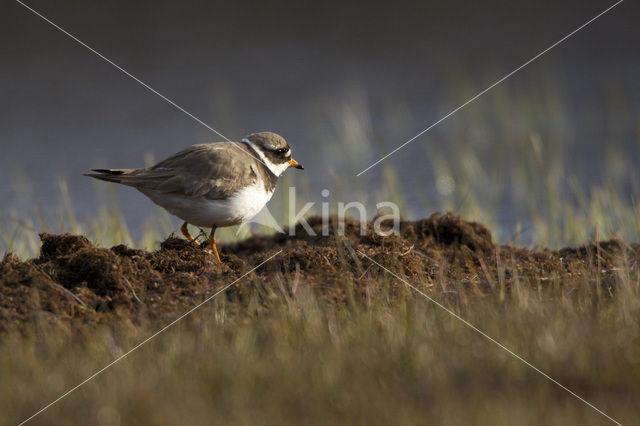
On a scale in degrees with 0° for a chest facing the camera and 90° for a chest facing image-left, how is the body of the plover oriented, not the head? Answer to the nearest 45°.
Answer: approximately 270°
